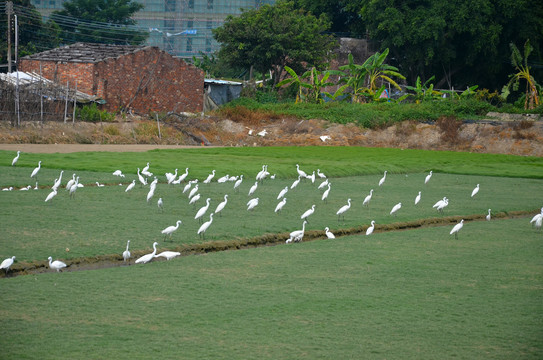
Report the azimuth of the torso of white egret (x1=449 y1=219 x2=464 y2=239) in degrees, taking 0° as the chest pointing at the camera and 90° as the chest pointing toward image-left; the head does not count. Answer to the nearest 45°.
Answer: approximately 270°

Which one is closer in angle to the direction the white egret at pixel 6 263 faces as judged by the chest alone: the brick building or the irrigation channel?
the irrigation channel

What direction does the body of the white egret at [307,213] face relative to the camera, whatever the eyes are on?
to the viewer's right

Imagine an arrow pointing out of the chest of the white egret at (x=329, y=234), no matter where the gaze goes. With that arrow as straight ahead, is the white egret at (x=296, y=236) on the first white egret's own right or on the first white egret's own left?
on the first white egret's own left
